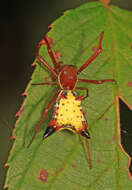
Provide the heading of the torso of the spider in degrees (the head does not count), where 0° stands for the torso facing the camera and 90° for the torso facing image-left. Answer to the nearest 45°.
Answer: approximately 180°
